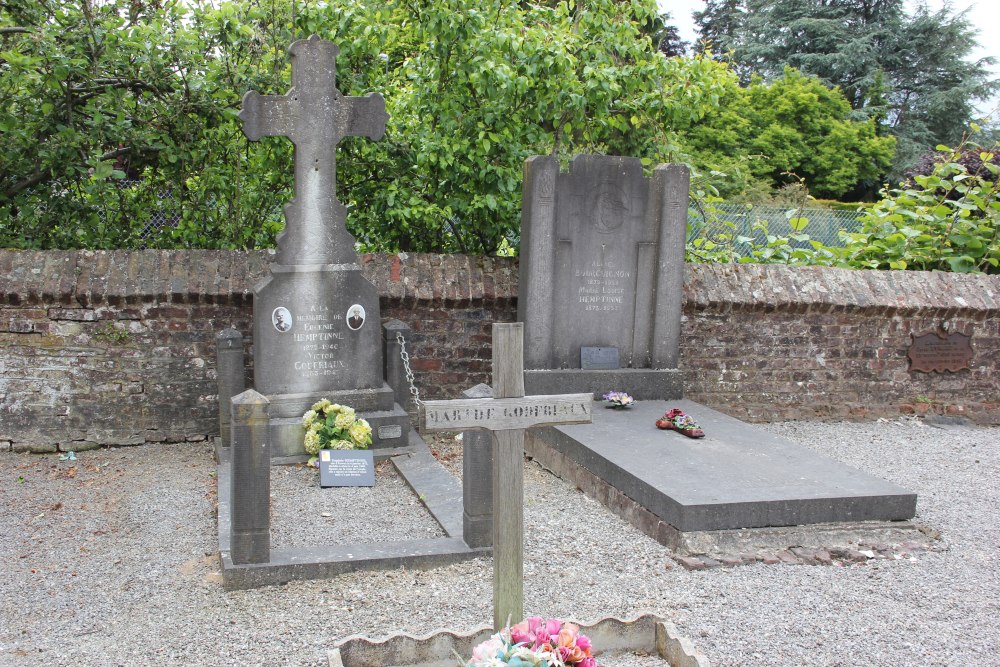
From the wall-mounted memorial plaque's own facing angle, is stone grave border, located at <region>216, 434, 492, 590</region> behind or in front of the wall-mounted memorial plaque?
in front

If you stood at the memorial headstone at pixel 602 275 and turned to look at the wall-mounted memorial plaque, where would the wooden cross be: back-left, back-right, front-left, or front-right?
back-right

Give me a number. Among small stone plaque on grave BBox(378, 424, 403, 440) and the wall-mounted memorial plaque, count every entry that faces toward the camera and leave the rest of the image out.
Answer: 2

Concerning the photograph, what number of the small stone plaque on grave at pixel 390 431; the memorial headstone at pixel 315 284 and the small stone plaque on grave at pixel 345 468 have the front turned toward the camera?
3

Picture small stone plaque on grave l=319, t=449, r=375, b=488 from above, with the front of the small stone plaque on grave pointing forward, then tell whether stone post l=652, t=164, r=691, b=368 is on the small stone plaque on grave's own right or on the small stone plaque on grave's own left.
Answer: on the small stone plaque on grave's own left

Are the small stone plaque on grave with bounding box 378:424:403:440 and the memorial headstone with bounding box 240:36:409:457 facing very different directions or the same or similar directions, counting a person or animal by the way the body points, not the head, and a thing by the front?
same or similar directions

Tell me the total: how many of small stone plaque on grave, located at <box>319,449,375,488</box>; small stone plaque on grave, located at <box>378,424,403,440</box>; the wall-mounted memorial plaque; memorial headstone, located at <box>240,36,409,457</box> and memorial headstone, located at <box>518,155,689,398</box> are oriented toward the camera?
5

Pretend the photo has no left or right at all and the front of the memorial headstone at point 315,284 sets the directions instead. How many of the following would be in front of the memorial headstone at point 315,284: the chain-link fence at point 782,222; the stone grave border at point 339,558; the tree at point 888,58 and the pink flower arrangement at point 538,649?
2

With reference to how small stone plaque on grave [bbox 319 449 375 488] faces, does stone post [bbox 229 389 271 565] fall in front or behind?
in front

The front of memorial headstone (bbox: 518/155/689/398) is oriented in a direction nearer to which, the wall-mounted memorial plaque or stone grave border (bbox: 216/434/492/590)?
the stone grave border

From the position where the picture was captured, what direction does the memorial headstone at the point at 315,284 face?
facing the viewer

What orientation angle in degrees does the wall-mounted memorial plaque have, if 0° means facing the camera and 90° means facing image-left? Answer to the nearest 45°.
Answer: approximately 0°

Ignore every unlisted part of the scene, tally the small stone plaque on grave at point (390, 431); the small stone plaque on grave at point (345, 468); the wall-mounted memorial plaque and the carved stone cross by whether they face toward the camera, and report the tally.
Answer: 4

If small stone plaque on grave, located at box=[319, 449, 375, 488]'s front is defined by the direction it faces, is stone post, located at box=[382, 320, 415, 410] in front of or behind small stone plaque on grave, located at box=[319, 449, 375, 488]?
behind

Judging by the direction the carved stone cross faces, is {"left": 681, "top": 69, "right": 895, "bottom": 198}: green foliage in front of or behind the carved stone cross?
behind

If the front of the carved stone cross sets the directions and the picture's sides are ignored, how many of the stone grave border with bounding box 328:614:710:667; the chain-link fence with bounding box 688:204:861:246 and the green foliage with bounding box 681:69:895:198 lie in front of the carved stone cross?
1

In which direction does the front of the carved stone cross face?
toward the camera
